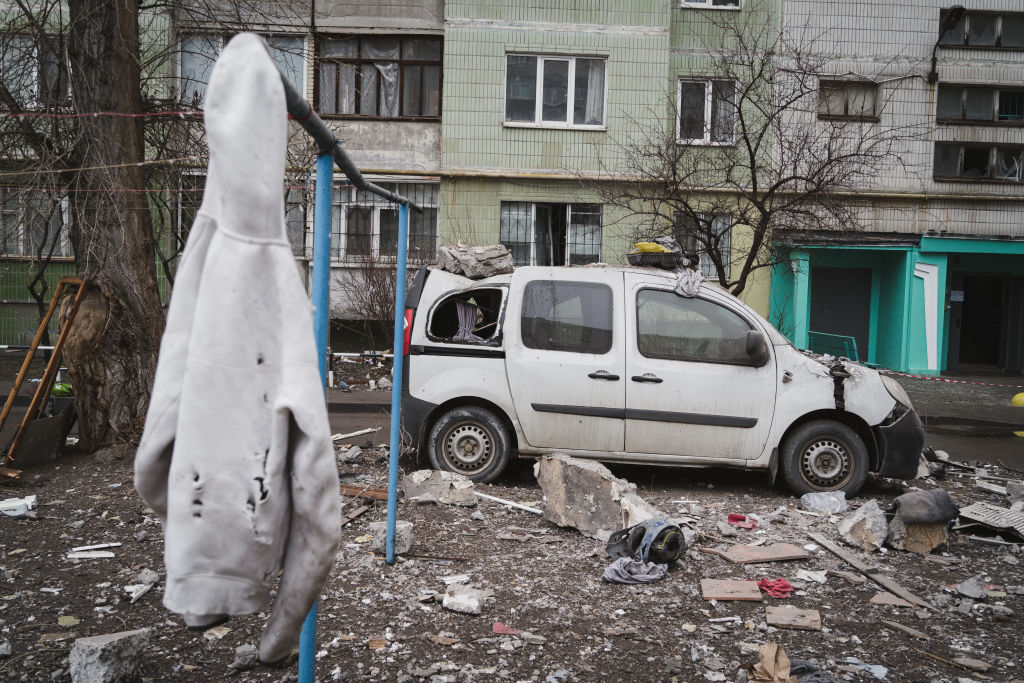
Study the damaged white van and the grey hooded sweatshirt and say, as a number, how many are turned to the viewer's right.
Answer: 1

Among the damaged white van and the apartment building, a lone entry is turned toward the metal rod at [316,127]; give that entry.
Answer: the apartment building

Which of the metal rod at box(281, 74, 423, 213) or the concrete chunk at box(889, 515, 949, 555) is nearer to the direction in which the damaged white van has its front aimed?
the concrete chunk

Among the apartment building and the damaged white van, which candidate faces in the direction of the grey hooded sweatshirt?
the apartment building

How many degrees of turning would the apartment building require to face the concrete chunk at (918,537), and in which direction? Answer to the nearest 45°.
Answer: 0° — it already faces it

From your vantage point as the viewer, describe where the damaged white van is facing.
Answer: facing to the right of the viewer

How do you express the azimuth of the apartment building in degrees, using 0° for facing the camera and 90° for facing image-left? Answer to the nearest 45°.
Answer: approximately 0°

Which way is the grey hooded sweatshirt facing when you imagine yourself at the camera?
facing away from the viewer

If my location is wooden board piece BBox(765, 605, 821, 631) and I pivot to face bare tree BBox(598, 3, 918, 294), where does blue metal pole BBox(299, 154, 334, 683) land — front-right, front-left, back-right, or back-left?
back-left

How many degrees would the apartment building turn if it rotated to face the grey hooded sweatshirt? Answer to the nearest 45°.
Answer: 0° — it already faces it

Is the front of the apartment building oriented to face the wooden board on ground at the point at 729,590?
yes

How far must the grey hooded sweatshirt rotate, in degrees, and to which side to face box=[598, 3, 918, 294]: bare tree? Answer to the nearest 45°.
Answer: approximately 45° to its right

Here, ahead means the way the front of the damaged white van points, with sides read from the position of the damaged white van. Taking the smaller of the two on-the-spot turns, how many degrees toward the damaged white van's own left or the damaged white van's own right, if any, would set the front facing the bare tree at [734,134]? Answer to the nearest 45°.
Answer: approximately 90° to the damaged white van's own left
